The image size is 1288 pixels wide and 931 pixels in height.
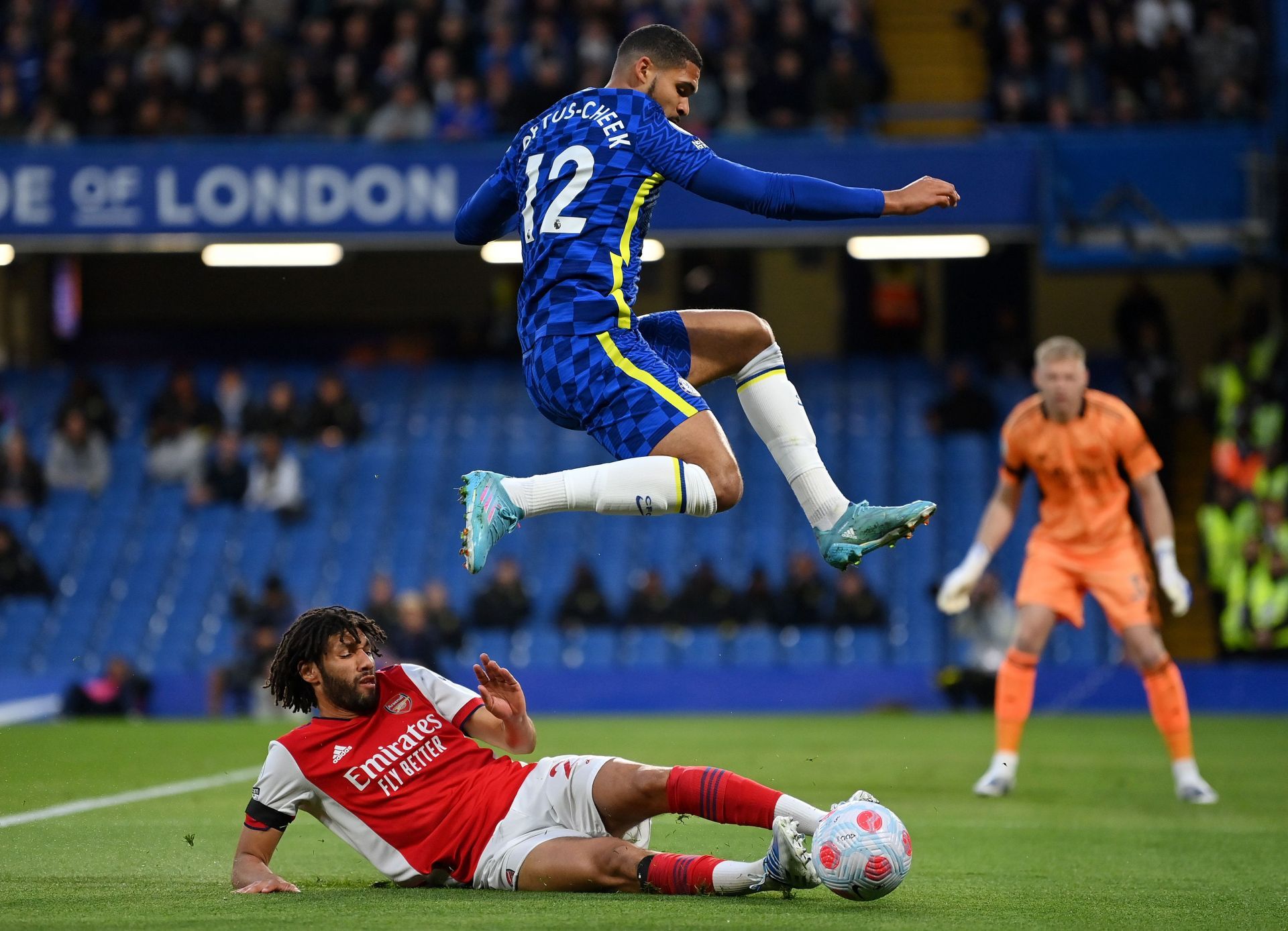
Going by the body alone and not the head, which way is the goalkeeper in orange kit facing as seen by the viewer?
toward the camera

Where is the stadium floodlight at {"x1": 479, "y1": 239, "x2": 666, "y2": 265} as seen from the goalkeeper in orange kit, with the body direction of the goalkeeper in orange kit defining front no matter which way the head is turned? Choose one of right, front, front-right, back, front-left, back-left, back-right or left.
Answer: back-right

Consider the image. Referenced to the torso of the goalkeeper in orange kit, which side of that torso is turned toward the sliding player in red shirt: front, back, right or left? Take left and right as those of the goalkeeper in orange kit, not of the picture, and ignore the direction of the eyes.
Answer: front

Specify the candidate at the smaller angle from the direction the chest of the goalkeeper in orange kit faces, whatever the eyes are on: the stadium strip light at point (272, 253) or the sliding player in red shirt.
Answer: the sliding player in red shirt

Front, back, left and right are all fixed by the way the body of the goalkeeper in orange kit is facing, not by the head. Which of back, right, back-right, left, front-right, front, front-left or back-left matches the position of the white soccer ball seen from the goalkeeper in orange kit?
front

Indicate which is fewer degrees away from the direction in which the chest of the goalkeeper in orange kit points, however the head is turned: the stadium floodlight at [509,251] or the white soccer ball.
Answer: the white soccer ball

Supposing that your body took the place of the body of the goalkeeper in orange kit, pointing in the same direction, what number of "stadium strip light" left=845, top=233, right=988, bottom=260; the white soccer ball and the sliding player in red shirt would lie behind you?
1

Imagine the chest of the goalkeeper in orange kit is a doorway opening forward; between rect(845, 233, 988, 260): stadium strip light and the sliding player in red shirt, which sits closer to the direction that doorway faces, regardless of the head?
the sliding player in red shirt

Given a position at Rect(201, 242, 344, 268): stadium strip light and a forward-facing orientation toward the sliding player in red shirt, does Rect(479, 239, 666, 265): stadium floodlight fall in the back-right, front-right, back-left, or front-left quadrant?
front-left

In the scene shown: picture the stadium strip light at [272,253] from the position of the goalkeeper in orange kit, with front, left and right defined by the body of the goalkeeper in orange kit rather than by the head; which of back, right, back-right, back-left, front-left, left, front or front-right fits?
back-right

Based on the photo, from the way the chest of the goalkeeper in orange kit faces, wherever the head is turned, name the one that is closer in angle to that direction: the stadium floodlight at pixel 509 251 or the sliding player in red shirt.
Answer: the sliding player in red shirt

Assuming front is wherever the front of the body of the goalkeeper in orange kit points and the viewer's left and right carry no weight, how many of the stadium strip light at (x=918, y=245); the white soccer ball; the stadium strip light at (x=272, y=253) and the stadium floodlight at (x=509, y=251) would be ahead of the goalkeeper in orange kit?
1

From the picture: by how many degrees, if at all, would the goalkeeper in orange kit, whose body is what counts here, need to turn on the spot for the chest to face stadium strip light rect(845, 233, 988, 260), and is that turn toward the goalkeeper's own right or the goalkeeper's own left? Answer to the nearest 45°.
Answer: approximately 180°
